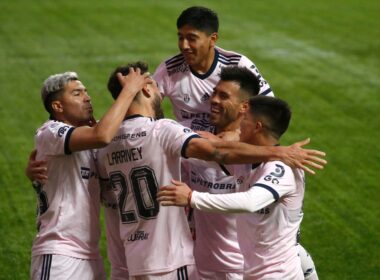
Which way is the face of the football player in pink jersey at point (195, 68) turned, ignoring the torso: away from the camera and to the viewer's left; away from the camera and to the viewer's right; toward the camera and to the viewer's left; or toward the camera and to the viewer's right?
toward the camera and to the viewer's left

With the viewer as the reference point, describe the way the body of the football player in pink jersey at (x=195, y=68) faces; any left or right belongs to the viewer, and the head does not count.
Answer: facing the viewer and to the left of the viewer

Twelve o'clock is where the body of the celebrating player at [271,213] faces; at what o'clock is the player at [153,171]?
The player is roughly at 12 o'clock from the celebrating player.

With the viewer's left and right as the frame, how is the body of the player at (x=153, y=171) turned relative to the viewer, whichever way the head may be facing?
facing away from the viewer and to the right of the viewer

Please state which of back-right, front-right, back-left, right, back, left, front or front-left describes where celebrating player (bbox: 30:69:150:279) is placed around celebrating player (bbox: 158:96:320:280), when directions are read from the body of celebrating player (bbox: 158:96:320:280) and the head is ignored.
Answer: front

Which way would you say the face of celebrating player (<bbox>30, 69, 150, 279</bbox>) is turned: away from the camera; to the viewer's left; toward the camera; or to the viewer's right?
to the viewer's right

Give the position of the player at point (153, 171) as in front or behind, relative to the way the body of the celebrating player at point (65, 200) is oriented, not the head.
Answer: in front

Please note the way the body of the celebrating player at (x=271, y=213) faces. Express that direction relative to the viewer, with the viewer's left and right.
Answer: facing to the left of the viewer

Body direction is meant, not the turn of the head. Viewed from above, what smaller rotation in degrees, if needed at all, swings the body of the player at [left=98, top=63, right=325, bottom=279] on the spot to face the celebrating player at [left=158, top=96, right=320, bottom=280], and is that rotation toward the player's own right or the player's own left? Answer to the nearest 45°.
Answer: approximately 45° to the player's own right
